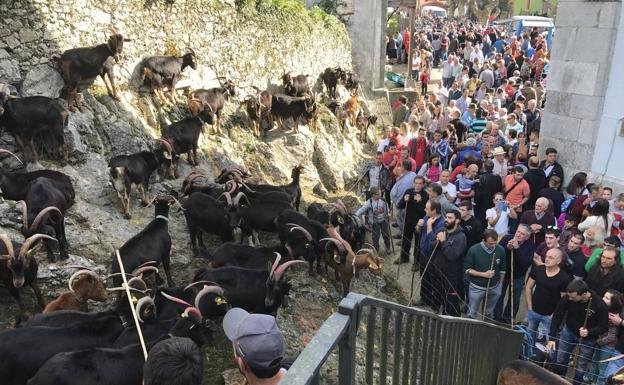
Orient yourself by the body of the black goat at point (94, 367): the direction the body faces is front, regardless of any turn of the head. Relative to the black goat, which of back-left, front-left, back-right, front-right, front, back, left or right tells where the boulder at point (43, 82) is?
left

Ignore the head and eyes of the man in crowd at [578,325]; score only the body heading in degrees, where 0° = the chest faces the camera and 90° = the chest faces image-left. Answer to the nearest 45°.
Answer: approximately 45°

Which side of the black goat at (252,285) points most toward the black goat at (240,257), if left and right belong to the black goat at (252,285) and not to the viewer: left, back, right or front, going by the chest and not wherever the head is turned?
left

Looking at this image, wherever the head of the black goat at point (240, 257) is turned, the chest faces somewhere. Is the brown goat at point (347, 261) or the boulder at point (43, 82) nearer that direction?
the brown goat

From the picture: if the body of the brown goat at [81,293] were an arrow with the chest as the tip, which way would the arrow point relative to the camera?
to the viewer's right

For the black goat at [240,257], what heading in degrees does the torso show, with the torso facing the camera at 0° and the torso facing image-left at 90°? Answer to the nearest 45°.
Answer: approximately 270°

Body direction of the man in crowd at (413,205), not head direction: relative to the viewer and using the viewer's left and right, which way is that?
facing the viewer and to the left of the viewer

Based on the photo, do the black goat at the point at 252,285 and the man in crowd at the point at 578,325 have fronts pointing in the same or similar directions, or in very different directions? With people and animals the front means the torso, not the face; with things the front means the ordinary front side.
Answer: very different directions

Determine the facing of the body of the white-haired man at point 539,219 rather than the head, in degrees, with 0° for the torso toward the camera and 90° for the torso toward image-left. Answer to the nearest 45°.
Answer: approximately 45°

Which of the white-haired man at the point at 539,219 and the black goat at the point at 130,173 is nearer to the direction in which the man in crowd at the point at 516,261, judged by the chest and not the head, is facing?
the black goat

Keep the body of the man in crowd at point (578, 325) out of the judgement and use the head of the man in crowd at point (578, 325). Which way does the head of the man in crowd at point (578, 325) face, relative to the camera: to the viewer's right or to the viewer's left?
to the viewer's left

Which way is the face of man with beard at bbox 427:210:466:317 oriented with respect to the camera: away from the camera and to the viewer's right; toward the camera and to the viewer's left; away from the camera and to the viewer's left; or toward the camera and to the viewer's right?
toward the camera and to the viewer's left

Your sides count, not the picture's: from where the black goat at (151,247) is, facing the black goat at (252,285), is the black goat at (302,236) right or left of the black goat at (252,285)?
left

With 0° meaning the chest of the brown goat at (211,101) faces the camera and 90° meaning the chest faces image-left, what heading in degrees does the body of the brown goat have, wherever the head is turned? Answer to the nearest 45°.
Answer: approximately 270°

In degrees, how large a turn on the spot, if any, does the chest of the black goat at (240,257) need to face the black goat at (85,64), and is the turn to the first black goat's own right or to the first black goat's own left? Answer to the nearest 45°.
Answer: approximately 135° to the first black goat's own left
